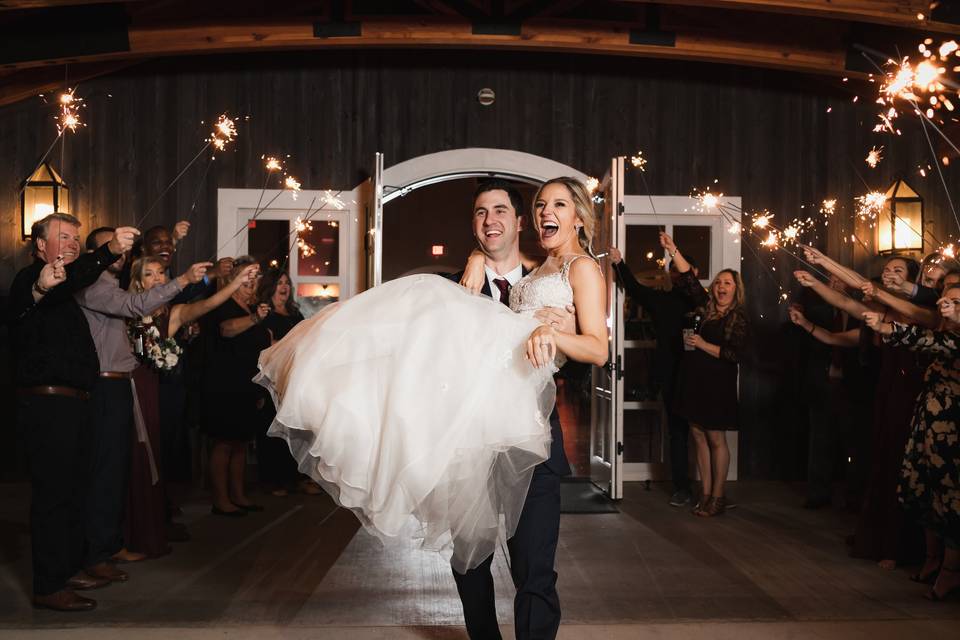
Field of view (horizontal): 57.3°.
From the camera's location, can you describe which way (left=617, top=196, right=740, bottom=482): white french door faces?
facing the viewer

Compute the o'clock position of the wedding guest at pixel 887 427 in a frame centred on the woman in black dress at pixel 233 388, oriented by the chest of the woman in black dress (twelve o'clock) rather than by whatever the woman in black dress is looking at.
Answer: The wedding guest is roughly at 1 o'clock from the woman in black dress.

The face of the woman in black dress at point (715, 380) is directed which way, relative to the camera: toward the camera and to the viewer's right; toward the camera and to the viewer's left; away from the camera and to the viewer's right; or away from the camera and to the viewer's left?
toward the camera and to the viewer's left

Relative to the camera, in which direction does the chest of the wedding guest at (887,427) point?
to the viewer's left

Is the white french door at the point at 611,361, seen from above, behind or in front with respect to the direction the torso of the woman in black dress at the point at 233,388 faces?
in front

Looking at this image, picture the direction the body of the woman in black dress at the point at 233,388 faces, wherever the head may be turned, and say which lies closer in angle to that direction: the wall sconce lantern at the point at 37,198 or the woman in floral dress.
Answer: the woman in floral dress

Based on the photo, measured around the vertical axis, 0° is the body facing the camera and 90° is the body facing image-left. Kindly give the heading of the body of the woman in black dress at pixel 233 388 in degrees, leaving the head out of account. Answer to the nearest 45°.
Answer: approximately 270°

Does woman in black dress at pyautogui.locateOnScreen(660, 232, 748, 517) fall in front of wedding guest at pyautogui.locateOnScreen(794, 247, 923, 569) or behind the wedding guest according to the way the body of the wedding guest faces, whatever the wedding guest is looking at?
in front

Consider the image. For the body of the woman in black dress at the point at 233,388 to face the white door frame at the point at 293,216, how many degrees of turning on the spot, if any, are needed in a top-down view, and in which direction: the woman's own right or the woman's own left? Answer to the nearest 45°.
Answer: approximately 90° to the woman's own left

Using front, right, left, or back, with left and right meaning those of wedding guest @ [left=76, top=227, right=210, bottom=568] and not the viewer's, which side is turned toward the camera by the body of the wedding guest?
right

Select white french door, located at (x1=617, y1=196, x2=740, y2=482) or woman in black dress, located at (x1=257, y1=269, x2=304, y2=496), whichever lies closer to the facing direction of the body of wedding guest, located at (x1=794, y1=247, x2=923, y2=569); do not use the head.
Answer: the woman in black dress

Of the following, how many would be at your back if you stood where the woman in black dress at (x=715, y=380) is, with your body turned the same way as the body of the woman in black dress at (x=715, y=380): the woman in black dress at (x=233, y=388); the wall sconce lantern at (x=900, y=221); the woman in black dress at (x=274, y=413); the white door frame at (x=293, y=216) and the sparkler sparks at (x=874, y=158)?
2

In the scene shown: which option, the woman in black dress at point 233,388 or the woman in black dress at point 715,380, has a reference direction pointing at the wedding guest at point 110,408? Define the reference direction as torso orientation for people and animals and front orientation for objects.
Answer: the woman in black dress at point 715,380

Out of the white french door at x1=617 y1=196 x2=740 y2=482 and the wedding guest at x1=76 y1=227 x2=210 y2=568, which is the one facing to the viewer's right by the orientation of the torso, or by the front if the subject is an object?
the wedding guest
